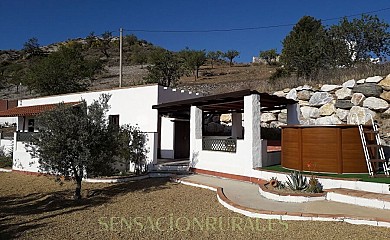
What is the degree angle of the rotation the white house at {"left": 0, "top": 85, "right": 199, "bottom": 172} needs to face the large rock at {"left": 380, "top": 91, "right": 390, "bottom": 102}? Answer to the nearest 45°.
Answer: approximately 90° to its left

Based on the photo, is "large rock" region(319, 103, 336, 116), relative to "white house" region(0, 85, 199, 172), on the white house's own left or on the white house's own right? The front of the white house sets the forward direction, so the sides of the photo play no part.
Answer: on the white house's own left

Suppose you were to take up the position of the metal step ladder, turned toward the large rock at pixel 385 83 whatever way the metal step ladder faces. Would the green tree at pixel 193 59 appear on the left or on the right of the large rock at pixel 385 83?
left

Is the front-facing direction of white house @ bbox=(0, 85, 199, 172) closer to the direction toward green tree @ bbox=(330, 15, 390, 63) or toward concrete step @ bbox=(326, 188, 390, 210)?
the concrete step

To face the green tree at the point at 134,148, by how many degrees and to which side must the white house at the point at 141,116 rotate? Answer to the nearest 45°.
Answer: approximately 45° to its left

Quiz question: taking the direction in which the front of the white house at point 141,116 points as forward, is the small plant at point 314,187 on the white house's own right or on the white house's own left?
on the white house's own left

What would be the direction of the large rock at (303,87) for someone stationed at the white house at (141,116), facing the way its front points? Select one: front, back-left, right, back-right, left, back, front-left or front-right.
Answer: back-left

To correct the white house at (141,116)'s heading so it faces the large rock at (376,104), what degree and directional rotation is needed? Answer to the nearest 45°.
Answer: approximately 90° to its left

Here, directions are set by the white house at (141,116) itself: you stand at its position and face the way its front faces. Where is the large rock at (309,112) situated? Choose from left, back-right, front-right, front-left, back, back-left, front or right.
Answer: back-left

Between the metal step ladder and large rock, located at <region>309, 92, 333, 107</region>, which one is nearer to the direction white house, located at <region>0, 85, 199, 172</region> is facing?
the metal step ladder

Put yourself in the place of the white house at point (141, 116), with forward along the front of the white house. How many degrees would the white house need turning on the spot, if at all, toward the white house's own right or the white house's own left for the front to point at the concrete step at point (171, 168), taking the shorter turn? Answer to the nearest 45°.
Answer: approximately 45° to the white house's own left

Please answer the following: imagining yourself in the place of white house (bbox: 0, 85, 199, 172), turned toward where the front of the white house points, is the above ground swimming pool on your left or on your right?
on your left

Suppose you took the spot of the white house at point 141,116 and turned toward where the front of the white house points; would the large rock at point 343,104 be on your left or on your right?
on your left

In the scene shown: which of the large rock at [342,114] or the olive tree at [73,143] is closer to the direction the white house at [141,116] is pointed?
the olive tree

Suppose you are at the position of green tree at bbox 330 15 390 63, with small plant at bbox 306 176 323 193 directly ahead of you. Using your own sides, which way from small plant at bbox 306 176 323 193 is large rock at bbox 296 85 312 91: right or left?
right

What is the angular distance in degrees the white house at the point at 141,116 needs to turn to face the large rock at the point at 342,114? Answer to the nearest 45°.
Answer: approximately 135° to its left
